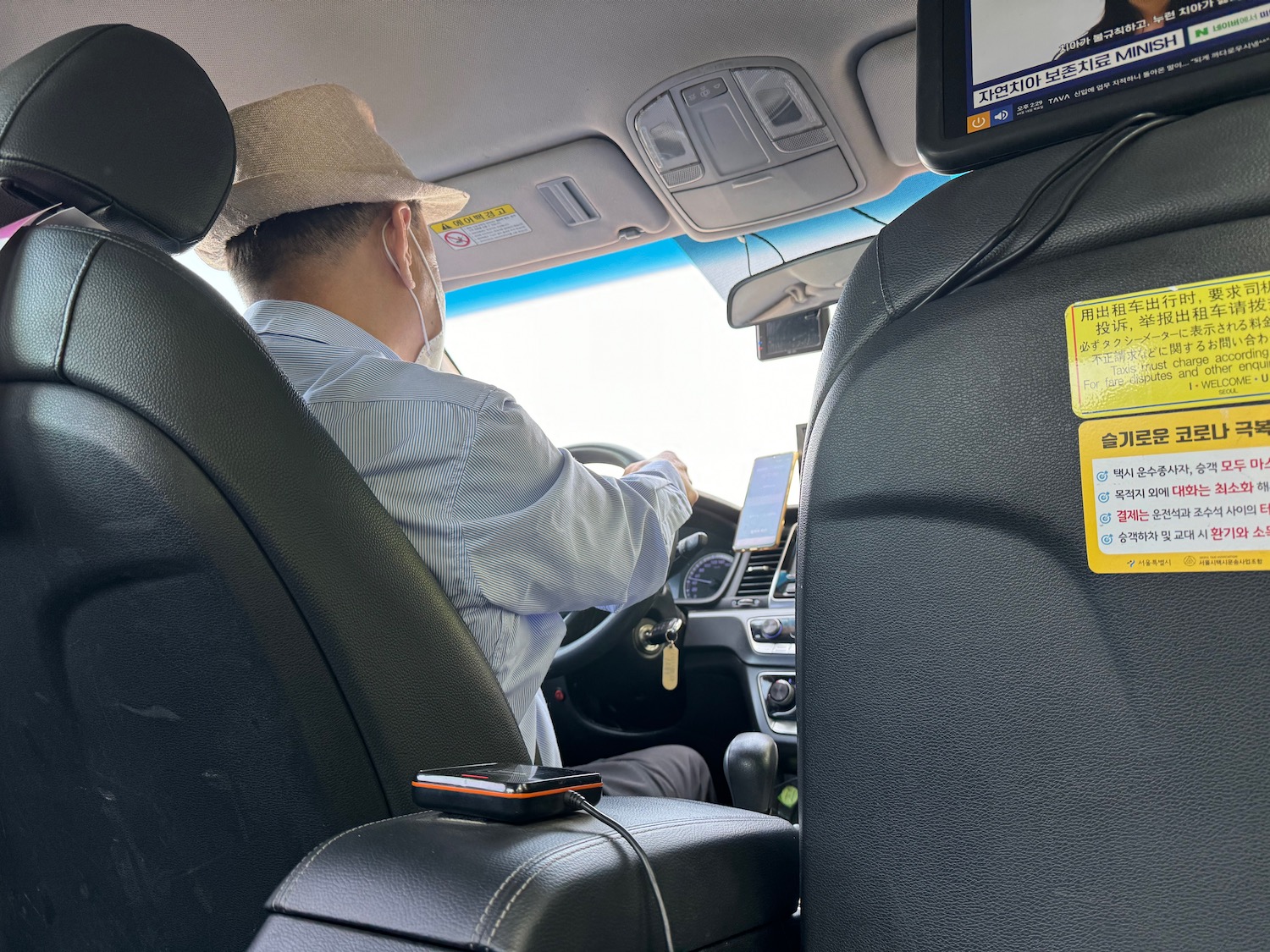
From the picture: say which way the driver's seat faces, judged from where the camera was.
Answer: facing away from the viewer and to the right of the viewer

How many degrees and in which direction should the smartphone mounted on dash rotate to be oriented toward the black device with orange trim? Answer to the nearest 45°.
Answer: approximately 45° to its left

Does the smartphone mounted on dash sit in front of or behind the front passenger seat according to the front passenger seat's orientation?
in front

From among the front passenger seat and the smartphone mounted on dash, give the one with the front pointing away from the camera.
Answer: the front passenger seat

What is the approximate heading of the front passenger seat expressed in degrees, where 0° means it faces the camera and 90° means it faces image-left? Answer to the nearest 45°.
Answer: approximately 180°

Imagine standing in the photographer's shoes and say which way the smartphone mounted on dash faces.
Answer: facing the viewer and to the left of the viewer

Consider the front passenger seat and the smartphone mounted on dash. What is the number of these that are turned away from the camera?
1

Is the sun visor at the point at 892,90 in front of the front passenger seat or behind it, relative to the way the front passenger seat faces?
in front

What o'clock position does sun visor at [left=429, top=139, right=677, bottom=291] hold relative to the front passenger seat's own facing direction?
The sun visor is roughly at 11 o'clock from the front passenger seat.

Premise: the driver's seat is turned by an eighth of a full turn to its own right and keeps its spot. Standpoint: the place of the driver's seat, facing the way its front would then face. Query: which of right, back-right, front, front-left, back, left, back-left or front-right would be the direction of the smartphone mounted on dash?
front-left
